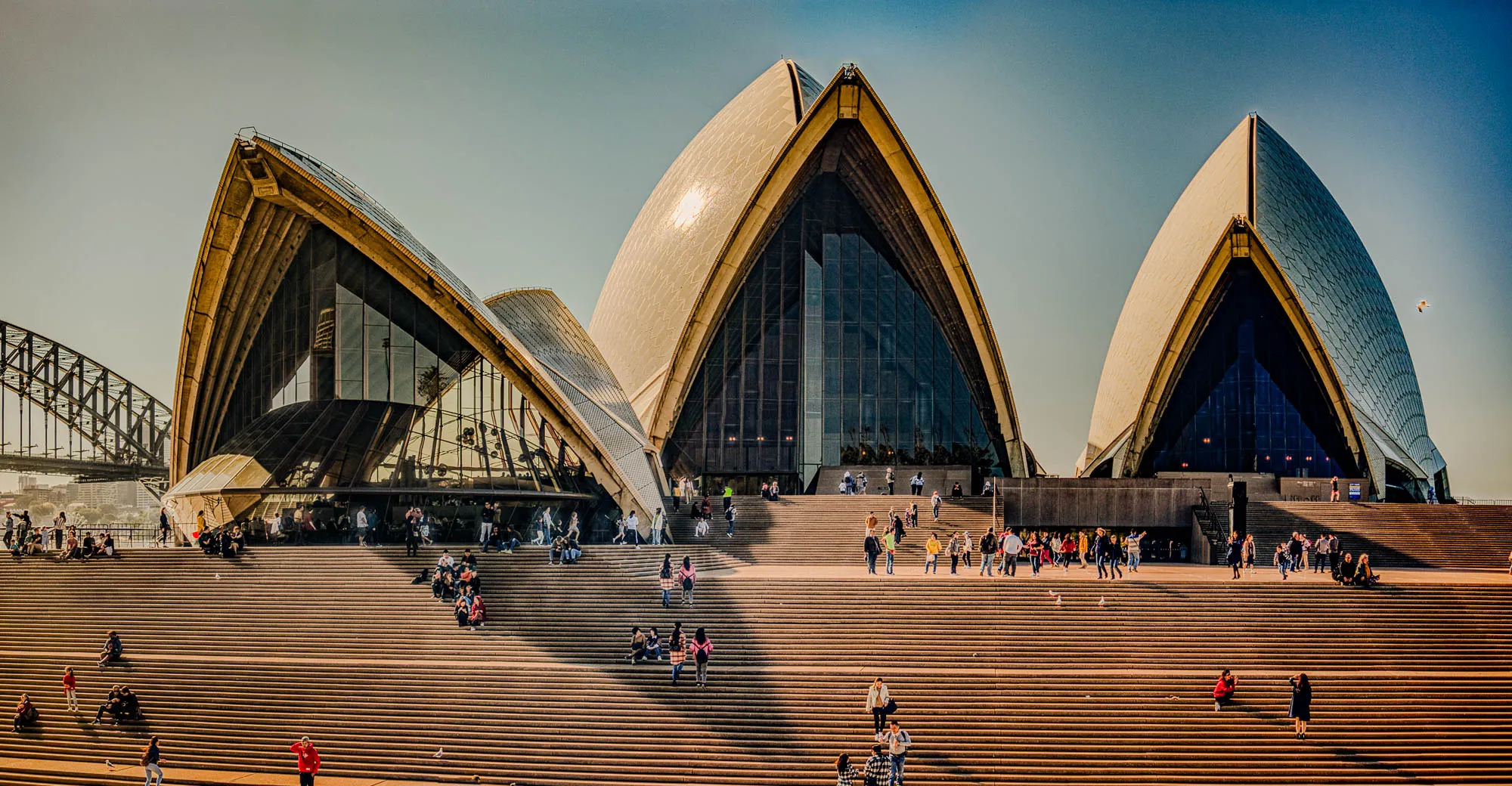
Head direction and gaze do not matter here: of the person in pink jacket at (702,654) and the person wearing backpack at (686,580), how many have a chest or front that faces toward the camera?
0

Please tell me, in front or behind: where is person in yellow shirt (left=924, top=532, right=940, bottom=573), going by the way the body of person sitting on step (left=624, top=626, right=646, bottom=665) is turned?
behind

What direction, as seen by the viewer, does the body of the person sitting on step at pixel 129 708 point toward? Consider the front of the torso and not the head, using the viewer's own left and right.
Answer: facing the viewer and to the left of the viewer

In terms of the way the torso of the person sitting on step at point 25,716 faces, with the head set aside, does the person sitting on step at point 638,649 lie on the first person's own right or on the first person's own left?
on the first person's own left

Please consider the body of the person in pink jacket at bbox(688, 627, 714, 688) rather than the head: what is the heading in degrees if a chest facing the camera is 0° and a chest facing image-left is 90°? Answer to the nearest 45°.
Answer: approximately 180°

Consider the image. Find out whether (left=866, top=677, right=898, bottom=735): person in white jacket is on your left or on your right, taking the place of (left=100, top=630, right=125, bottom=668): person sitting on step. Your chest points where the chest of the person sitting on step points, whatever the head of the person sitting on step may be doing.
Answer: on your left

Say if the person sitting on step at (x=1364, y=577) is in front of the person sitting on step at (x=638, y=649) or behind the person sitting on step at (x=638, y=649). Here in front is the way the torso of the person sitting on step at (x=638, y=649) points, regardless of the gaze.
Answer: behind

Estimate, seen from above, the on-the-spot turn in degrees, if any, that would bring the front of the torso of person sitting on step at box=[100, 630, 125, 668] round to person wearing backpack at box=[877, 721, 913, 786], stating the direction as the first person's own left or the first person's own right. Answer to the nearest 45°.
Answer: approximately 90° to the first person's own left

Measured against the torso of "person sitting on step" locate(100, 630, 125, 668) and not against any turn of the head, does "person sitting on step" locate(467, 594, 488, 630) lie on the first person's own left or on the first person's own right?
on the first person's own left
